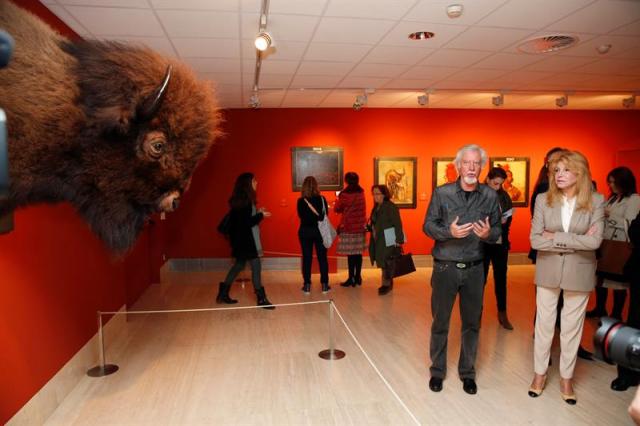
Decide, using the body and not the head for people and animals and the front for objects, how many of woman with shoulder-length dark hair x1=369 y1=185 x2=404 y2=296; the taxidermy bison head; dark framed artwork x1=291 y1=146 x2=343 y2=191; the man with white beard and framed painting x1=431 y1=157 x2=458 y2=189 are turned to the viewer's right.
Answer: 1

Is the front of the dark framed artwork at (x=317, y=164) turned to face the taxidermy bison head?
yes

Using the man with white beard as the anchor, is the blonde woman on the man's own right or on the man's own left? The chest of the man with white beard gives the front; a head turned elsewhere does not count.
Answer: on the man's own left

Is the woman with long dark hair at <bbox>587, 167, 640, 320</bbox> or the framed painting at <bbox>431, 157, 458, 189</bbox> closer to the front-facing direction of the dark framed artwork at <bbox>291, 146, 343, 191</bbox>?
the woman with long dark hair

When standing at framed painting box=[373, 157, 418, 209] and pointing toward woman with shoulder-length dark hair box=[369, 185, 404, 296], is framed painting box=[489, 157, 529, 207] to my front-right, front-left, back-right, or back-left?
back-left

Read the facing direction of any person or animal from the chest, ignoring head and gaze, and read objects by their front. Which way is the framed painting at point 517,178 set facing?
toward the camera

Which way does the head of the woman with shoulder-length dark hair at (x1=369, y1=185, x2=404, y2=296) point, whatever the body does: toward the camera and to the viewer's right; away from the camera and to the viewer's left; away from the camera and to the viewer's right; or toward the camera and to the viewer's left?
toward the camera and to the viewer's left

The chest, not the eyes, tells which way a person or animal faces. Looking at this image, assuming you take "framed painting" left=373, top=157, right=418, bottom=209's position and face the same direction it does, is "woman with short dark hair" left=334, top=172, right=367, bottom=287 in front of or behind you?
in front

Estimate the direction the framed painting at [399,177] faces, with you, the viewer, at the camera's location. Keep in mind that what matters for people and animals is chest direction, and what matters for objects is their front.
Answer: facing the viewer

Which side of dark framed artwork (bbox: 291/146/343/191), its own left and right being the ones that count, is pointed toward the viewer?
front

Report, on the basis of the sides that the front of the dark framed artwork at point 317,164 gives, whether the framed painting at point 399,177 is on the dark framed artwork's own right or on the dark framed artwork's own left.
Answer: on the dark framed artwork's own left

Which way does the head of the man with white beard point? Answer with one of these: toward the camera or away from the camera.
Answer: toward the camera

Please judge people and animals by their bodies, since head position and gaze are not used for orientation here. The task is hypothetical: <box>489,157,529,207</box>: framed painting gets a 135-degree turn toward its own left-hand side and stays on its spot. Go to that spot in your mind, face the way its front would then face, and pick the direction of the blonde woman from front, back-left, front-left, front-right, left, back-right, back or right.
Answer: back-right

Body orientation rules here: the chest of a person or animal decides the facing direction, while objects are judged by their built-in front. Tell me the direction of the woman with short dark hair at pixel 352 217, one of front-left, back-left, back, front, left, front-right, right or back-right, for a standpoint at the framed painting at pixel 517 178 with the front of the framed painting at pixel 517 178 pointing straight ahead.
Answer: front-right

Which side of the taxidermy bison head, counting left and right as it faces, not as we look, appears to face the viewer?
right

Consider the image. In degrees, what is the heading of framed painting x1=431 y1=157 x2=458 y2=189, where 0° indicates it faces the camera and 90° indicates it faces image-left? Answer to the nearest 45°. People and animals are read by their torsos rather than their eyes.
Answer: approximately 0°
